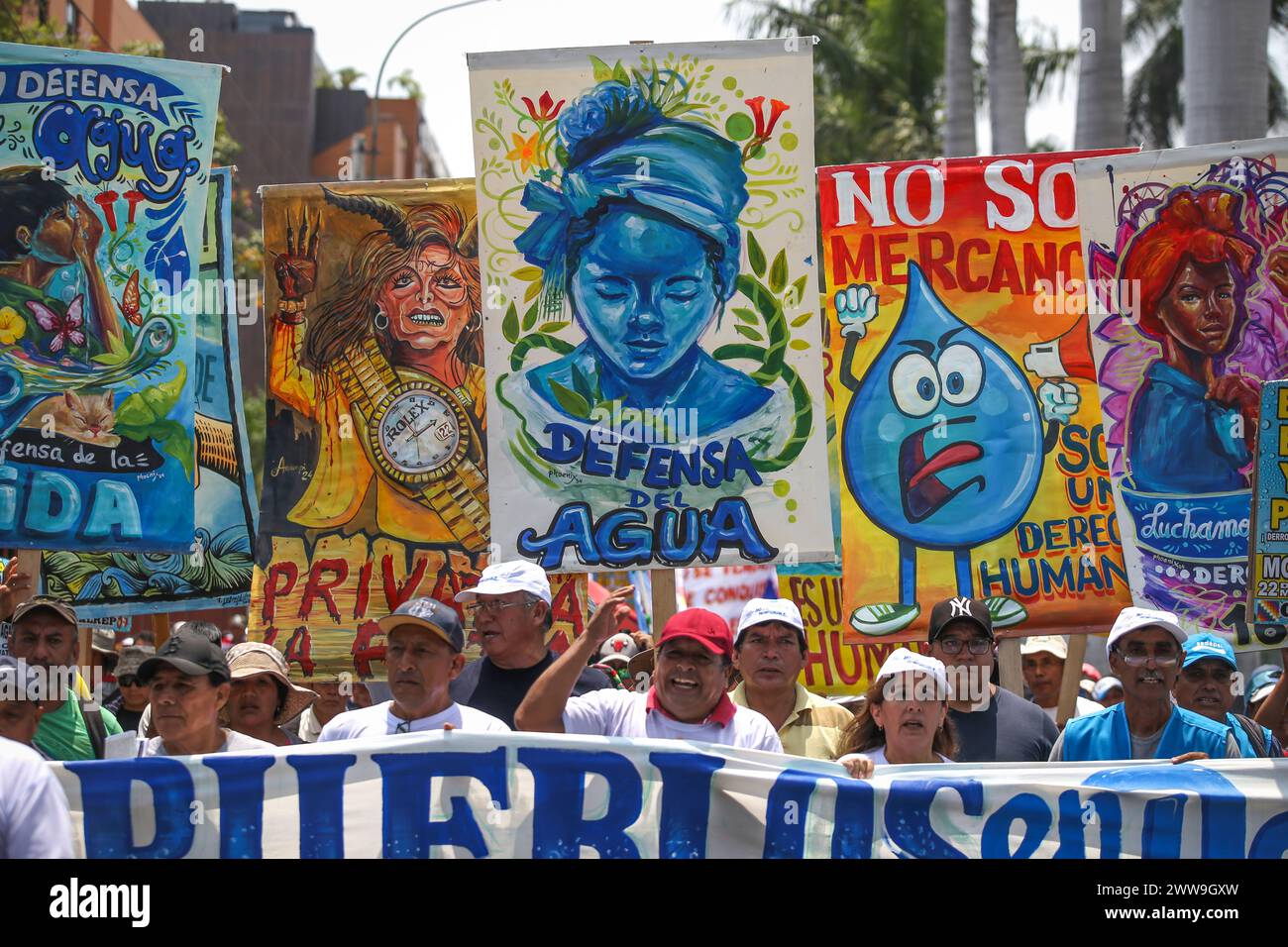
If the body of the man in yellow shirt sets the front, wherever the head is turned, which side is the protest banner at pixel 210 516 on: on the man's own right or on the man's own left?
on the man's own right

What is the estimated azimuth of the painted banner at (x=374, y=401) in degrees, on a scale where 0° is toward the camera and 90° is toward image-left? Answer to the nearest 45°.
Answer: approximately 0°

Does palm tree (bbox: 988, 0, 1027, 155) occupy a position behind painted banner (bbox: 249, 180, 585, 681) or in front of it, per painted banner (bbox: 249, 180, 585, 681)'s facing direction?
behind

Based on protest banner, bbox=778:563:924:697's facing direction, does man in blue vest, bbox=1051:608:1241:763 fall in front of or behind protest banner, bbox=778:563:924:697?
in front

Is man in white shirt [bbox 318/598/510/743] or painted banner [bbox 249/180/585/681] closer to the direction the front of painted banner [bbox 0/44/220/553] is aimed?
the man in white shirt

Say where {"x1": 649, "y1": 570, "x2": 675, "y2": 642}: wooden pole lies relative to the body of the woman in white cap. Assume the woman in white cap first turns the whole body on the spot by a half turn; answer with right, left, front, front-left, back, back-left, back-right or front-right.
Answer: front-left
